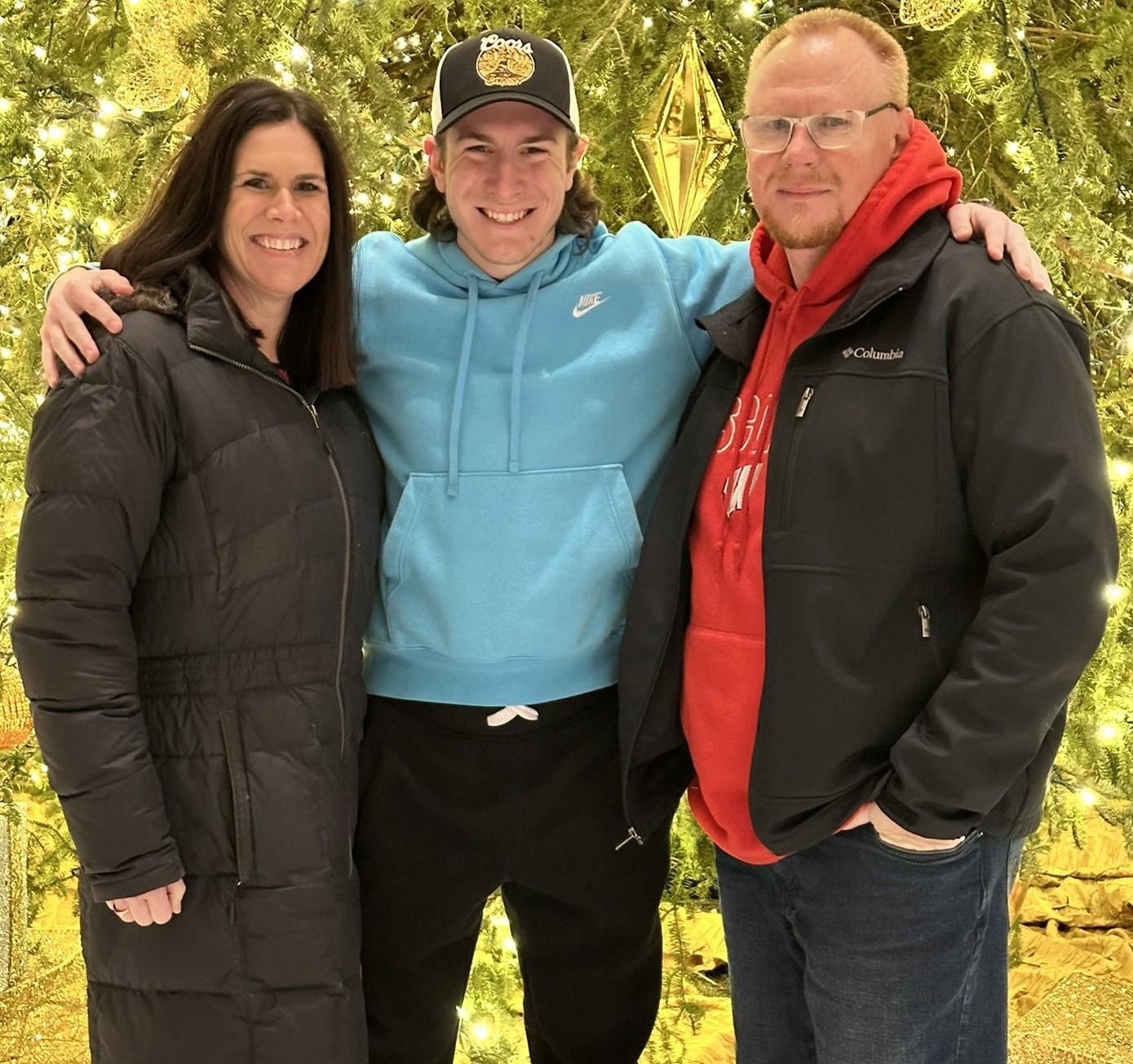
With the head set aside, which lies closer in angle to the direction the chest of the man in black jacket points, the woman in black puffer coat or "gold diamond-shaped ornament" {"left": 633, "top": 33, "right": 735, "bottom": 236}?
the woman in black puffer coat

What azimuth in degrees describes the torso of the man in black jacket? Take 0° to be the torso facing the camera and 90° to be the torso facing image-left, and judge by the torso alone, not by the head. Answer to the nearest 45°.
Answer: approximately 45°

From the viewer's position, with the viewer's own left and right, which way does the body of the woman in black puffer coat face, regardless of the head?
facing the viewer and to the right of the viewer

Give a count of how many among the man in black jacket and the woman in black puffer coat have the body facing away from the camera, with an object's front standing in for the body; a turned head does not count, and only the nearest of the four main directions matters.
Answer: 0

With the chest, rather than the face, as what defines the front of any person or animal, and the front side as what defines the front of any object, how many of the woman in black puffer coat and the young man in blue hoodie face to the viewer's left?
0

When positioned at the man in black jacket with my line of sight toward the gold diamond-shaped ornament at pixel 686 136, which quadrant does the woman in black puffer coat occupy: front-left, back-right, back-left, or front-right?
front-left

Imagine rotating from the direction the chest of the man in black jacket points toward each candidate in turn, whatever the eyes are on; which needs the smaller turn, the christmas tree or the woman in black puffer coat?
the woman in black puffer coat

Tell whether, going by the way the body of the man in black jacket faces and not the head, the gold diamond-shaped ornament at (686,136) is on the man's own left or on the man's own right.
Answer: on the man's own right

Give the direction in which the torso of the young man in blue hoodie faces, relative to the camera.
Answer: toward the camera

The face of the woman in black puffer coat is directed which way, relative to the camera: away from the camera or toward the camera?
toward the camera

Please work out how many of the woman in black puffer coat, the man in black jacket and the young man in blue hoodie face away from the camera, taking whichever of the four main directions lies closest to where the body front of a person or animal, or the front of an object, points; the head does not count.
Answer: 0
